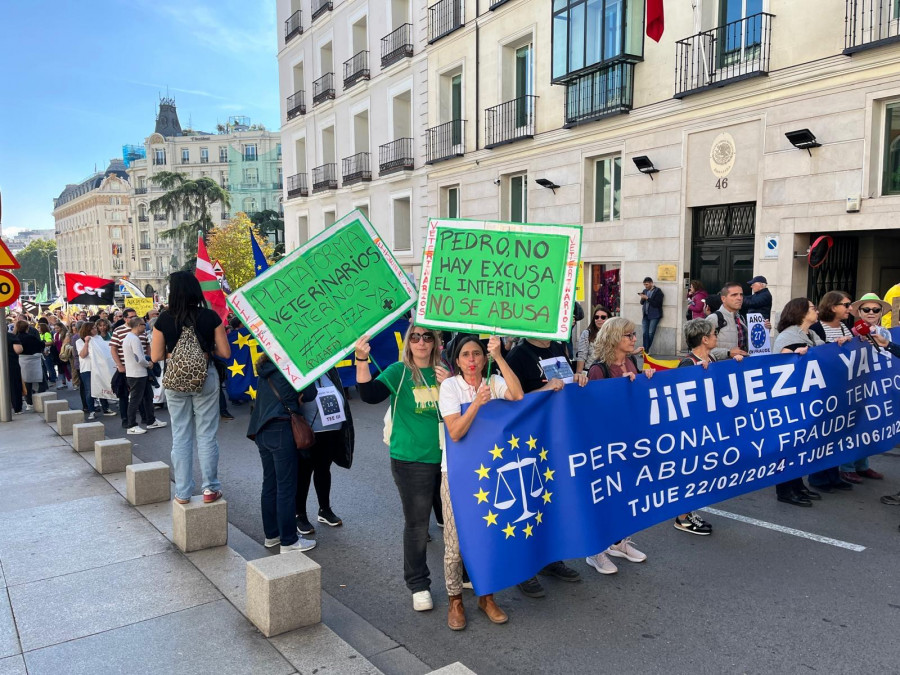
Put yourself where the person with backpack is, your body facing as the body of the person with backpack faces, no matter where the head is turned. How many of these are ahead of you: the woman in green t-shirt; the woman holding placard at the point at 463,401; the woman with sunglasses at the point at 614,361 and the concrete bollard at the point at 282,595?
0

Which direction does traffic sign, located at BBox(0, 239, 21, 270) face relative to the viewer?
toward the camera

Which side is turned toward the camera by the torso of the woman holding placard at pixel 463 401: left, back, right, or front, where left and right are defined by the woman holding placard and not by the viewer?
front

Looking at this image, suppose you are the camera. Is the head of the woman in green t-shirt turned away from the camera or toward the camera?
toward the camera

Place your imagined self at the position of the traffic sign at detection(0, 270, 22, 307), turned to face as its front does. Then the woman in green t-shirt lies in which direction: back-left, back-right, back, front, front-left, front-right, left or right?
front

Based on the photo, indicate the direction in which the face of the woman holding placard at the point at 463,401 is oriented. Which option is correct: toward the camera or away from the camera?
toward the camera

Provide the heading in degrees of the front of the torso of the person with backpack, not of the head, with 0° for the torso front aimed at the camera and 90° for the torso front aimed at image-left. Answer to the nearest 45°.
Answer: approximately 180°

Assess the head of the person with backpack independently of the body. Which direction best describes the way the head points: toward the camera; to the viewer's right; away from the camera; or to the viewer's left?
away from the camera

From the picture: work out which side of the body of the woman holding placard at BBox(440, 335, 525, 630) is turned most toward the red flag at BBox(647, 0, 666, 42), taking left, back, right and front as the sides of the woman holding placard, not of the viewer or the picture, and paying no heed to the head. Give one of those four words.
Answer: back

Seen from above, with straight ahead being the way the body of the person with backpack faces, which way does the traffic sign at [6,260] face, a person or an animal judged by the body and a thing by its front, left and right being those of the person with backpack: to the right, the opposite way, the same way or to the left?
the opposite way

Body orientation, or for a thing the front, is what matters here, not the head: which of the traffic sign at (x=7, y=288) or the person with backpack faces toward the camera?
the traffic sign

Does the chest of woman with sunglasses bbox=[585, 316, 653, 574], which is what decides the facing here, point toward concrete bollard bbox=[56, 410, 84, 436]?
no

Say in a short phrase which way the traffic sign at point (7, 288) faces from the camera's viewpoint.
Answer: facing the viewer

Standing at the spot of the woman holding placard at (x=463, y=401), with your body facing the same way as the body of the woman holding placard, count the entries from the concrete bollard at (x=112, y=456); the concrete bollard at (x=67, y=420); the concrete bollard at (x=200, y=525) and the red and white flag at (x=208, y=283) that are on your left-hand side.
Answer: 0

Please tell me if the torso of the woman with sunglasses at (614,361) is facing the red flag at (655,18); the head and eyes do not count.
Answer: no

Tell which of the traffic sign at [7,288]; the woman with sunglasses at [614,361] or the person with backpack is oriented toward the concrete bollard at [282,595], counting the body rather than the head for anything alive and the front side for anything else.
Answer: the traffic sign

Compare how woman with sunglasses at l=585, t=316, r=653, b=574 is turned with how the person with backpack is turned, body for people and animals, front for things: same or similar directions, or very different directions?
very different directions
